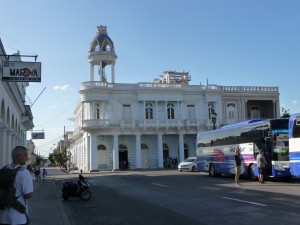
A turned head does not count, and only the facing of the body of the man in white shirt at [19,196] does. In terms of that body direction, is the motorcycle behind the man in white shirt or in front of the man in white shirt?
in front

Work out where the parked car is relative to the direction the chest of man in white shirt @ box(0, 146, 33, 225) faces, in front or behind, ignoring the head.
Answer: in front

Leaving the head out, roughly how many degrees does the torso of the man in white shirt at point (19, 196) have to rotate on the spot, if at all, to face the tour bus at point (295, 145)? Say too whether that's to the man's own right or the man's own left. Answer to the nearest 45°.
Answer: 0° — they already face it

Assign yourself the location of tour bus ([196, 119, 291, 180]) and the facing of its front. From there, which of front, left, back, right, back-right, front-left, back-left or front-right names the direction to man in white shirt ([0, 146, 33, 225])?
front-right

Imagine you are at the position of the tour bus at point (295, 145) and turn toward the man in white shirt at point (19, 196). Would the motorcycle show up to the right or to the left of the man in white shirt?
right

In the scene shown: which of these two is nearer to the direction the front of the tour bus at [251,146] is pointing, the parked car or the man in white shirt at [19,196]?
the man in white shirt

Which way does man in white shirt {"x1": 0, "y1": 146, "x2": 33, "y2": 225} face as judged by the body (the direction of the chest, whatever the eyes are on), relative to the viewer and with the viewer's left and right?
facing away from the viewer and to the right of the viewer
